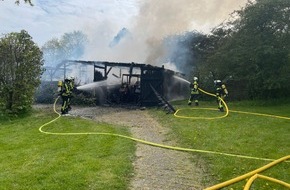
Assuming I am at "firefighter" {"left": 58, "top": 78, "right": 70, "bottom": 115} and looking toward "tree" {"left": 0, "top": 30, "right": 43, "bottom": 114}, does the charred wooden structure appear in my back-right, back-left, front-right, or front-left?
back-right

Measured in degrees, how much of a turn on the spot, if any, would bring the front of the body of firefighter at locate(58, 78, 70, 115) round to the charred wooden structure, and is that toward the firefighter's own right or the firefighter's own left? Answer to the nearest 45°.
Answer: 0° — they already face it

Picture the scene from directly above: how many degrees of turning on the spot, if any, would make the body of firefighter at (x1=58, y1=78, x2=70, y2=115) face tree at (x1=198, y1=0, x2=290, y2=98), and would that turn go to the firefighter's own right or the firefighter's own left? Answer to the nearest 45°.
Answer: approximately 45° to the firefighter's own right

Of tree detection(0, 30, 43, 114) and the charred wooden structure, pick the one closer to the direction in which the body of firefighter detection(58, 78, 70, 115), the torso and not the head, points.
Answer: the charred wooden structure

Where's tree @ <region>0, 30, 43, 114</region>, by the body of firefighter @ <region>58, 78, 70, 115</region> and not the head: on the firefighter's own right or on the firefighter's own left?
on the firefighter's own left

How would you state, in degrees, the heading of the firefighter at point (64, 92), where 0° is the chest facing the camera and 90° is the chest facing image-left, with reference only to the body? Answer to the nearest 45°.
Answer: approximately 225°
